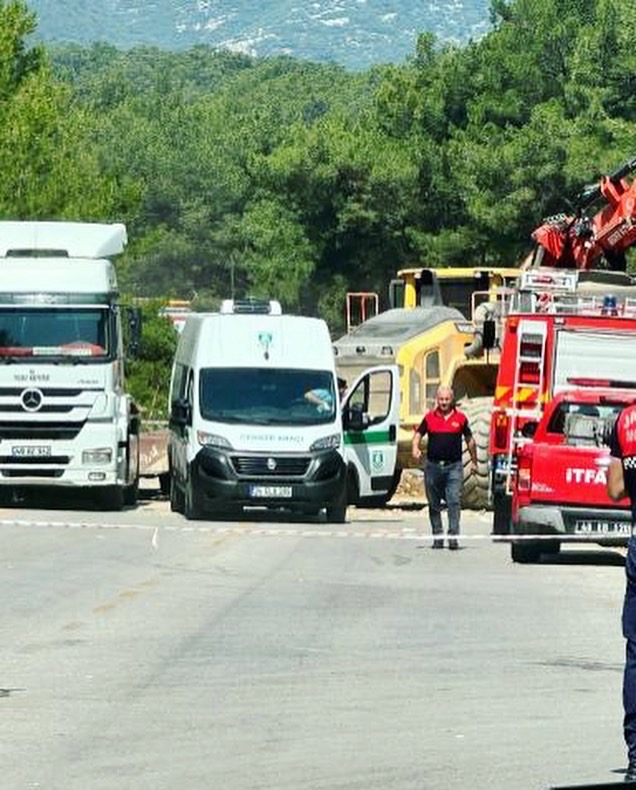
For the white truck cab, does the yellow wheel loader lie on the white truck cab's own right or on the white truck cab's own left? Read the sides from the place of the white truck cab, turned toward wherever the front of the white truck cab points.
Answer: on the white truck cab's own left

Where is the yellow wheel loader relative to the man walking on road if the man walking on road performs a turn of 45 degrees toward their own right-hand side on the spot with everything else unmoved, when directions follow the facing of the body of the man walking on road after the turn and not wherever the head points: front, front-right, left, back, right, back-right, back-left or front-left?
back-right

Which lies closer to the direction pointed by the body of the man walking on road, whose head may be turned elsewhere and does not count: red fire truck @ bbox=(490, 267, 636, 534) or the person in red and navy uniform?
the person in red and navy uniform

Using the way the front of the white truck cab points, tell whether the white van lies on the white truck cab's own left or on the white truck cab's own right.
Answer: on the white truck cab's own left

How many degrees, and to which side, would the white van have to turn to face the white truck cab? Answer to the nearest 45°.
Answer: approximately 90° to its right
